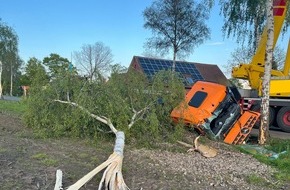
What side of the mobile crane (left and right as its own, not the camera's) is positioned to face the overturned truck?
back

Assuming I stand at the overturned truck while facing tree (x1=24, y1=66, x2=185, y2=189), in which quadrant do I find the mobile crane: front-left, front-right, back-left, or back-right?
back-right

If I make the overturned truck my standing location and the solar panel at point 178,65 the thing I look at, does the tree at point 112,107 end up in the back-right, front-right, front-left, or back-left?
back-left
